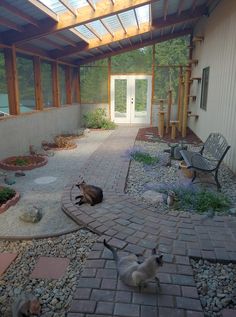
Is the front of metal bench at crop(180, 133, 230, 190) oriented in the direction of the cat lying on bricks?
yes

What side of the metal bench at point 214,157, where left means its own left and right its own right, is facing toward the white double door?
right

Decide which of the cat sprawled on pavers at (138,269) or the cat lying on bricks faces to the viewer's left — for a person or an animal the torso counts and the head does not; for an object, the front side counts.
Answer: the cat lying on bricks

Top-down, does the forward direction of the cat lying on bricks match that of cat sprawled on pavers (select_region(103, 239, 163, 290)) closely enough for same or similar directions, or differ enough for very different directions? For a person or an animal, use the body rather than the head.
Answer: very different directions

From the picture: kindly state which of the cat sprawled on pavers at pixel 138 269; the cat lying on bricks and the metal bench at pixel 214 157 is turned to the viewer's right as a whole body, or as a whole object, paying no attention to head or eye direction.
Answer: the cat sprawled on pavers

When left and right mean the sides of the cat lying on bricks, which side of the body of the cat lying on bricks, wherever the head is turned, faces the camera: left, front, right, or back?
left

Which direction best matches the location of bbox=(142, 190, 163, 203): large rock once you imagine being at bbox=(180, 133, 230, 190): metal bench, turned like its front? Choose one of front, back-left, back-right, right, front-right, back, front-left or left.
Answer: front

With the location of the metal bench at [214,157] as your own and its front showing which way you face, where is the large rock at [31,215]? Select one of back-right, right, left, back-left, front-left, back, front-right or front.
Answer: front

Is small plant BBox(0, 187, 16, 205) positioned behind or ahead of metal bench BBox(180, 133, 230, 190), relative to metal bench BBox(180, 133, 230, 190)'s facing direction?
ahead

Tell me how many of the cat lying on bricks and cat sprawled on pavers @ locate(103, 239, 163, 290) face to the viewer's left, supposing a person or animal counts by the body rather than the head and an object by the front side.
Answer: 1

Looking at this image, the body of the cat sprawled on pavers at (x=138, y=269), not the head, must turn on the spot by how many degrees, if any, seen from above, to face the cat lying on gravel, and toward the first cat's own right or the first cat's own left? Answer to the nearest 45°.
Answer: approximately 180°

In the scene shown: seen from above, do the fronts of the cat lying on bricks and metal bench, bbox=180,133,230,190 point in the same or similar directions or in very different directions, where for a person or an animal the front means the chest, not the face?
same or similar directions
